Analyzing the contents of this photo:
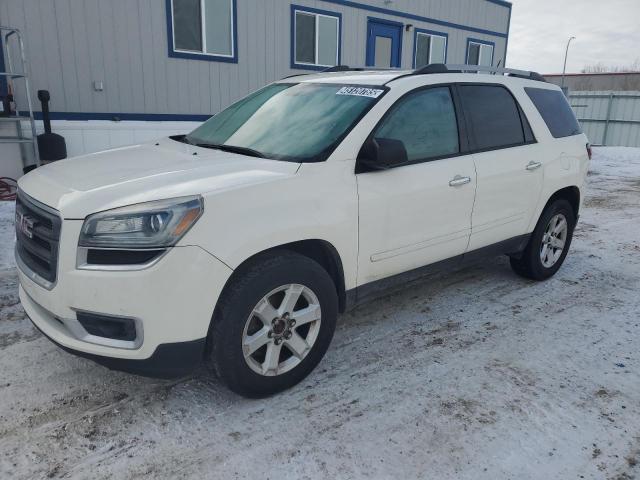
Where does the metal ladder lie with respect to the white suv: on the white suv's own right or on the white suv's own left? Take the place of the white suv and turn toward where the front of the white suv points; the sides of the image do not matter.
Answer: on the white suv's own right

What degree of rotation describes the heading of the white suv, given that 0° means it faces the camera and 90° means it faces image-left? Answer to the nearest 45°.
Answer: approximately 45°
